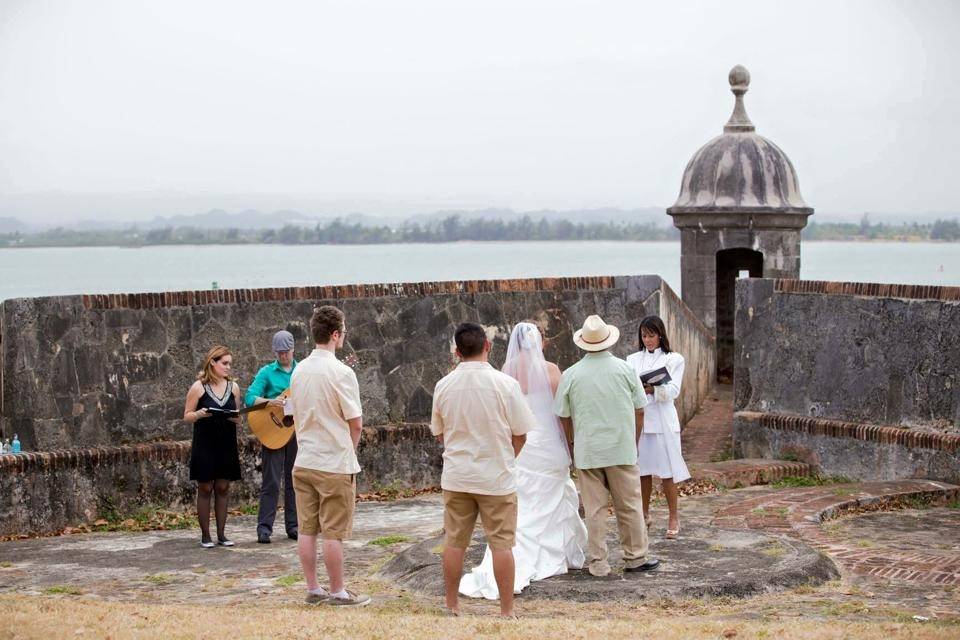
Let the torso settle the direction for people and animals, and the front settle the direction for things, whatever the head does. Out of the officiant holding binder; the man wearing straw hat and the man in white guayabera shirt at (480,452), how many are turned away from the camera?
2

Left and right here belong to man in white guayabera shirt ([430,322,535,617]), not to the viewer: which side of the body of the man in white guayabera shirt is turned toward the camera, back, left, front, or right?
back

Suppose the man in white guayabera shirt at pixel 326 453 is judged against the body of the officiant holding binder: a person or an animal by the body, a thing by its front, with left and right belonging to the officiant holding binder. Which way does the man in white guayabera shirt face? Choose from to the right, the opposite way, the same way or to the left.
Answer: the opposite way

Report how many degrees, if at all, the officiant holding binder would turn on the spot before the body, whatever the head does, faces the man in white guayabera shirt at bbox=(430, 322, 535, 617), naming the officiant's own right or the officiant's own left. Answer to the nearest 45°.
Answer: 0° — they already face them

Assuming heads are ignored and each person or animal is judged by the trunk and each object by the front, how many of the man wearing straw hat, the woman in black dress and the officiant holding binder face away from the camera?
1

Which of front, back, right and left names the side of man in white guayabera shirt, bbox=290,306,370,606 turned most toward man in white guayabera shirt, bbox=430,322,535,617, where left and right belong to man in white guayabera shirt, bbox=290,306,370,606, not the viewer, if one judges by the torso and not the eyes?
right

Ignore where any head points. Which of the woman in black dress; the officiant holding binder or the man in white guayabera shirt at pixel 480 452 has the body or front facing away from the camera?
the man in white guayabera shirt

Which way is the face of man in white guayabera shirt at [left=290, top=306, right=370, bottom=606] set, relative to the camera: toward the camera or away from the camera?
away from the camera

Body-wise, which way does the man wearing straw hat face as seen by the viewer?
away from the camera

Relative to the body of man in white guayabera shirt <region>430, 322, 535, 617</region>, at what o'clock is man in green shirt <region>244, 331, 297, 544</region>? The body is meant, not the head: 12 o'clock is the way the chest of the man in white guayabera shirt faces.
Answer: The man in green shirt is roughly at 11 o'clock from the man in white guayabera shirt.

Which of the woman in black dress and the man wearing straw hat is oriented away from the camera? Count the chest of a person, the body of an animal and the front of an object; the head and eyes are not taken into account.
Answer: the man wearing straw hat

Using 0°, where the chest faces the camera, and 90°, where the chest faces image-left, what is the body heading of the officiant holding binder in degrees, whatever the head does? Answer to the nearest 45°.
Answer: approximately 45°

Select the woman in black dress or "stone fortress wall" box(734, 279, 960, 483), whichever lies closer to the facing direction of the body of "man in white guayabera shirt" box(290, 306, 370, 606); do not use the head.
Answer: the stone fortress wall

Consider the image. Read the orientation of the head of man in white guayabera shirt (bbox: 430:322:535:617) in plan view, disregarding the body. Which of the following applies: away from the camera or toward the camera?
away from the camera

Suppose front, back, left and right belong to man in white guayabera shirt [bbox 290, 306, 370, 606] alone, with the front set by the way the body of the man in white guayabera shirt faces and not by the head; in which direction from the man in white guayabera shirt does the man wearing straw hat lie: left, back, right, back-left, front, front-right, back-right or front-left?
front-right
